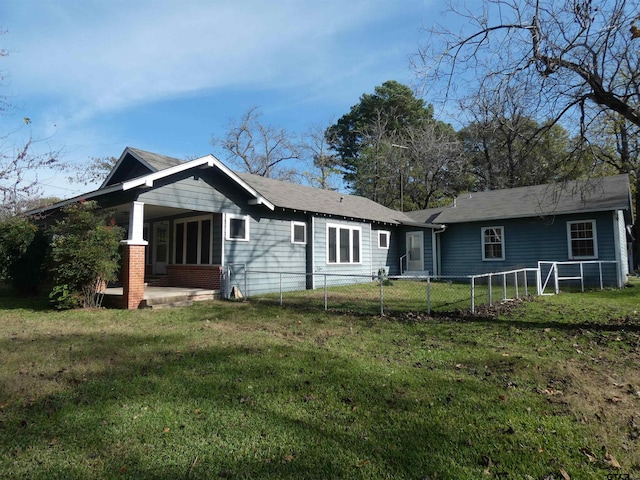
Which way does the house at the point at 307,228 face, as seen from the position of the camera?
facing the viewer and to the left of the viewer

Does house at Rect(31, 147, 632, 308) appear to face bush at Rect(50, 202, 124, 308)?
yes

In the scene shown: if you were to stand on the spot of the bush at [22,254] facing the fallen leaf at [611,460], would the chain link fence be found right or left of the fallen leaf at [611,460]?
left

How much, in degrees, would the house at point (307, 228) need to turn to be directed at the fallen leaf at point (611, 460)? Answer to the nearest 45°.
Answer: approximately 45° to its left

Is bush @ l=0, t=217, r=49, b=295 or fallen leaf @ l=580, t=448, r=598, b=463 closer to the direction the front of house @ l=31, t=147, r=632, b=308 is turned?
the bush

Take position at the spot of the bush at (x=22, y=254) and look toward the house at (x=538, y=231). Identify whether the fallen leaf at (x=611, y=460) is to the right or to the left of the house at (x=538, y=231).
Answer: right

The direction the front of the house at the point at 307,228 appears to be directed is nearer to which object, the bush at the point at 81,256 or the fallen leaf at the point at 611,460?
the bush

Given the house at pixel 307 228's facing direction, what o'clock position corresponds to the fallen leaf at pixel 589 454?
The fallen leaf is roughly at 10 o'clock from the house.

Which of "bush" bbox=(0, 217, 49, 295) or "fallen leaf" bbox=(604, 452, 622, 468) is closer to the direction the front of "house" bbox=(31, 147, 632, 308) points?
the bush

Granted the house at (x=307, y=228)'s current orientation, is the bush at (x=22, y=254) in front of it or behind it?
in front
